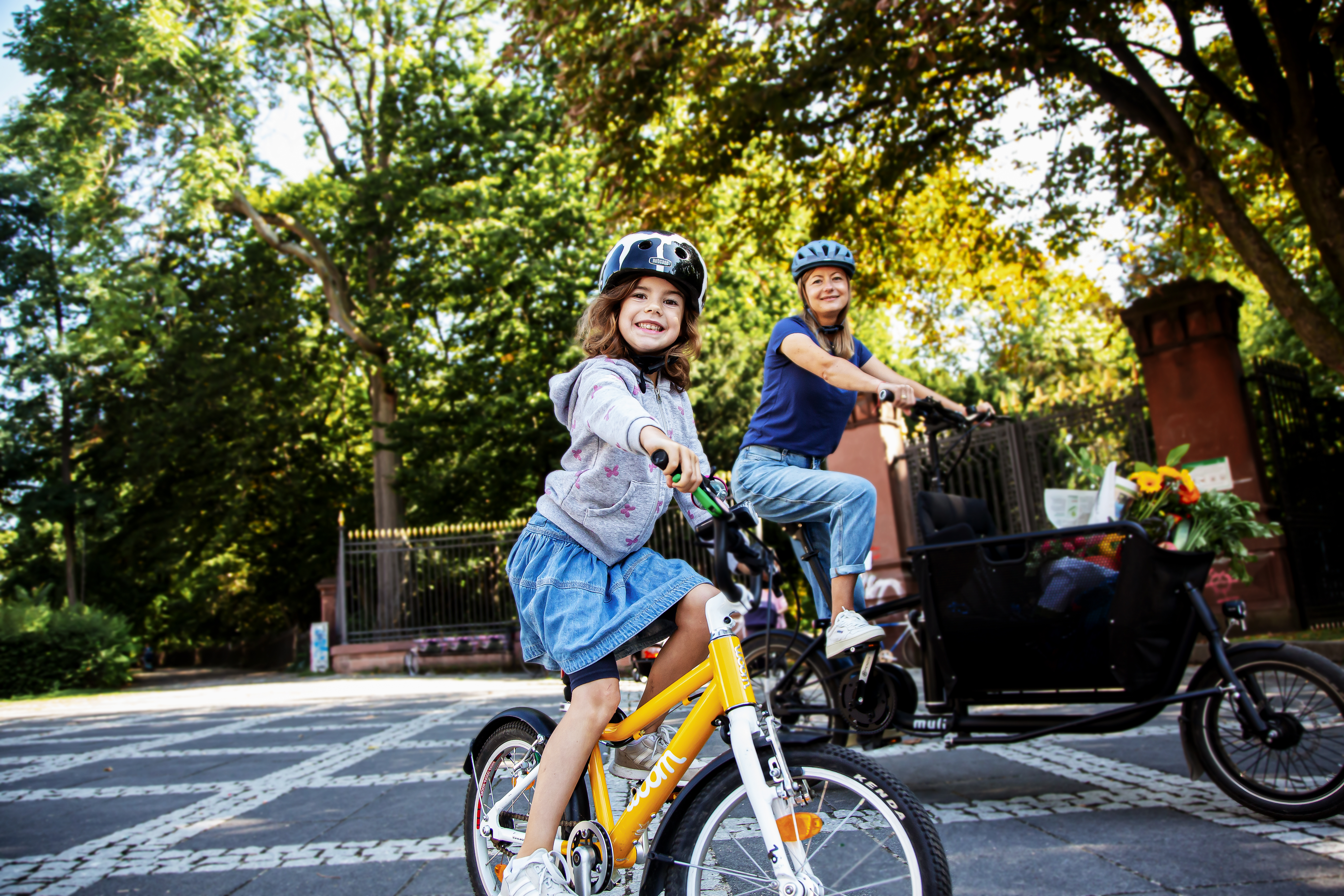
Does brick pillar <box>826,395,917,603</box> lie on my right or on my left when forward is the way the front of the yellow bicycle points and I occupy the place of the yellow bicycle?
on my left

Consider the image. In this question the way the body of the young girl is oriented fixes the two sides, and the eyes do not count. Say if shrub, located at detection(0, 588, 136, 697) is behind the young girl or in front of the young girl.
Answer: behind

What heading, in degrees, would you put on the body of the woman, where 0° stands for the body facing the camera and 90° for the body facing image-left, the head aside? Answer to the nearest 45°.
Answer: approximately 315°

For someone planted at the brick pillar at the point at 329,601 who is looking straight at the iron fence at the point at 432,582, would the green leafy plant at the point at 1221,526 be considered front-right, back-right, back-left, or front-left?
front-right

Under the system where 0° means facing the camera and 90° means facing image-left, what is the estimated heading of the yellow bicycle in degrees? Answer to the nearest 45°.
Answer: approximately 315°

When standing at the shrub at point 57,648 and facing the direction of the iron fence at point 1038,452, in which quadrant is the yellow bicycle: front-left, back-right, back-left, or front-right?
front-right

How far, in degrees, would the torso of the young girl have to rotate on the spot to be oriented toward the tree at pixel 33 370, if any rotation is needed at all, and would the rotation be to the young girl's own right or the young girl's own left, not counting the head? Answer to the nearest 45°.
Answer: approximately 180°

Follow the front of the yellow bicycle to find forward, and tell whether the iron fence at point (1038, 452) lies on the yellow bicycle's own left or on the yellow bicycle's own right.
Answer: on the yellow bicycle's own left

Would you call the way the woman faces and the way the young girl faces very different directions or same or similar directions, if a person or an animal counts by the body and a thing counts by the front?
same or similar directions

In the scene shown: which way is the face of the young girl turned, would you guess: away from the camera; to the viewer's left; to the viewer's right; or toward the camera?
toward the camera

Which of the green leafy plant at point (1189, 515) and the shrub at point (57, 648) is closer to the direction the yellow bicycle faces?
the green leafy plant

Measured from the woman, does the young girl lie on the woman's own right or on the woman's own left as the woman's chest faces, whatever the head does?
on the woman's own right

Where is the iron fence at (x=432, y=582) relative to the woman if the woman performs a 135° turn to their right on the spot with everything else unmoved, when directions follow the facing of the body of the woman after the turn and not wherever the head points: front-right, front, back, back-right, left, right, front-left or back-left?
front-right

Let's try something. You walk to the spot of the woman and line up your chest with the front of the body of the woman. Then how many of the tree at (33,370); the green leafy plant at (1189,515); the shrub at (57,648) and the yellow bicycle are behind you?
2

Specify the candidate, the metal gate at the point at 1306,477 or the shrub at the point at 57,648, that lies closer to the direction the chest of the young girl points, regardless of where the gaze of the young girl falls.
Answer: the metal gate

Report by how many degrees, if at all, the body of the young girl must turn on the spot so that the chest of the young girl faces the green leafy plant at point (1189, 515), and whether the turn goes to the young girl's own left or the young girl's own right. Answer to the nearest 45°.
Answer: approximately 90° to the young girl's own left

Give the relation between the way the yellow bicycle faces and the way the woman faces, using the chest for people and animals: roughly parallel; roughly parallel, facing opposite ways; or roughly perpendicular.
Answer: roughly parallel

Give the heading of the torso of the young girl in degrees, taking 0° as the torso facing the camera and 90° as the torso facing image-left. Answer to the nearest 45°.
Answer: approximately 315°

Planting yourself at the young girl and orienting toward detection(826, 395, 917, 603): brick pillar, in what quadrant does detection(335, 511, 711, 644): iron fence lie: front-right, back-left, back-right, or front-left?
front-left
